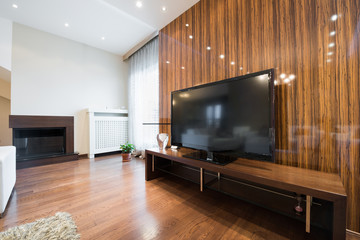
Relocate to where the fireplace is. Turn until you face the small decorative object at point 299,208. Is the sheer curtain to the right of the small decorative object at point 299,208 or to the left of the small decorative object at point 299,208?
left

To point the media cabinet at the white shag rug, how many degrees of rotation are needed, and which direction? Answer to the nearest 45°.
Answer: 0° — it already faces it

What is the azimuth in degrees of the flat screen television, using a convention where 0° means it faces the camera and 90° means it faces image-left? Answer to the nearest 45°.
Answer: approximately 45°

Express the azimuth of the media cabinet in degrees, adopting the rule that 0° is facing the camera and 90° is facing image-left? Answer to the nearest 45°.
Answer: approximately 45°

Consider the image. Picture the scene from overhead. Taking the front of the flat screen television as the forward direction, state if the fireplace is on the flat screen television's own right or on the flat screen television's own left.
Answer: on the flat screen television's own right

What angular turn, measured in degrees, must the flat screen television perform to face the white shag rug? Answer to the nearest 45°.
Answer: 0° — it already faces it

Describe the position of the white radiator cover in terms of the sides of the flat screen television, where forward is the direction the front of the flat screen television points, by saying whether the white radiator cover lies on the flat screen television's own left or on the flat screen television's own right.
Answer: on the flat screen television's own right

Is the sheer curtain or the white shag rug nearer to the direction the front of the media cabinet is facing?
the white shag rug

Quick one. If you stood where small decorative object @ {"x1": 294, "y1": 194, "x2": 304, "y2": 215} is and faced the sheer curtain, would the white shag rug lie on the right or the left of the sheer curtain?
left

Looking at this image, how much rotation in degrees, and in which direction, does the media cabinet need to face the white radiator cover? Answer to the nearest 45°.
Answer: approximately 45° to its right
